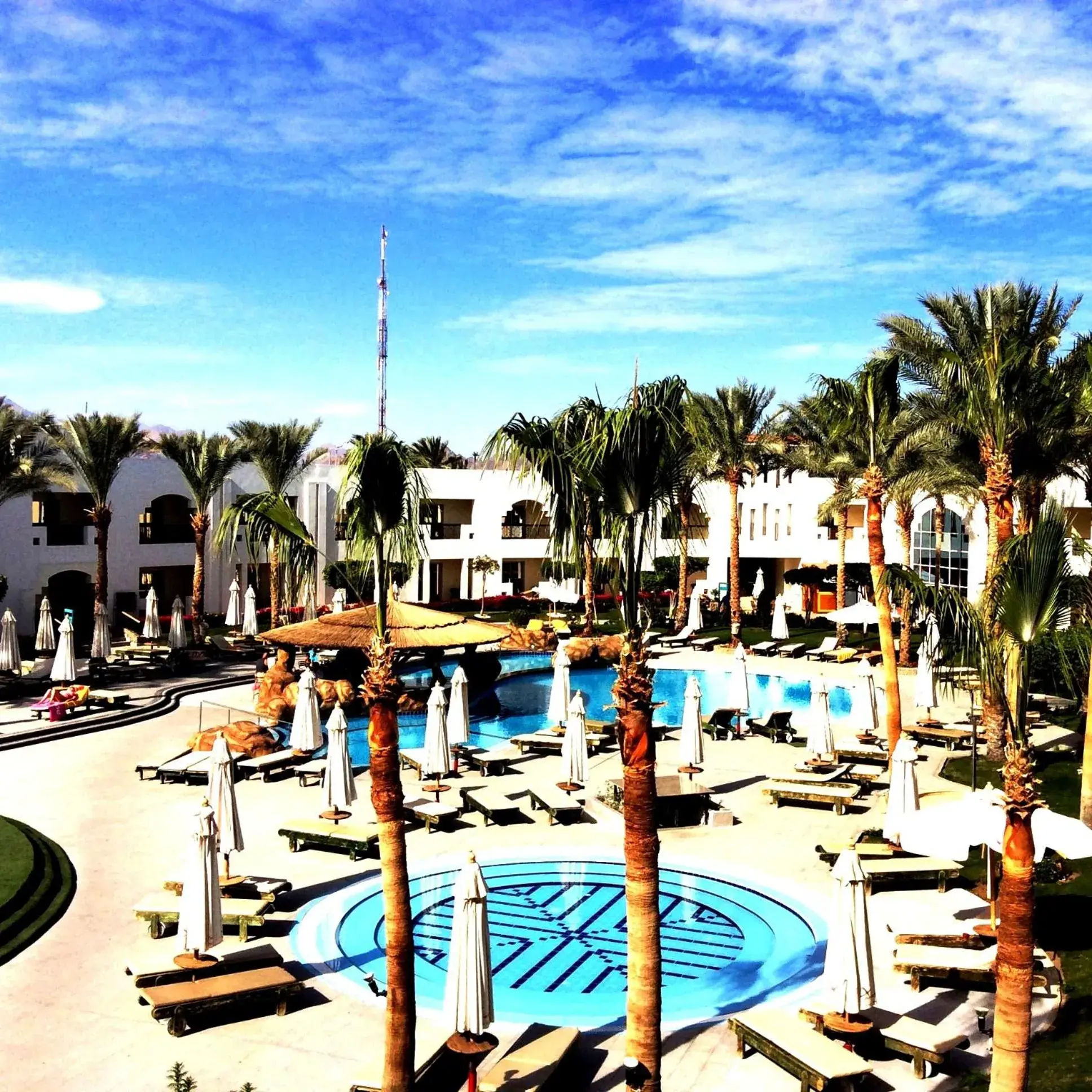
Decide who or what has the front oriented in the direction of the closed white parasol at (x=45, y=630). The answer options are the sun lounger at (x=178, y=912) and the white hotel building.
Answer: the white hotel building

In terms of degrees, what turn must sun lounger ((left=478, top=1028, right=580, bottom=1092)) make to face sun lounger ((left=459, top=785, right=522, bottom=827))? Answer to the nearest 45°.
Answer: approximately 45° to its left

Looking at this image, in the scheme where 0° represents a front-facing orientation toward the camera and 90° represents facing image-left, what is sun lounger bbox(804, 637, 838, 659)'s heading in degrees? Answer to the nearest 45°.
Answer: approximately 45°

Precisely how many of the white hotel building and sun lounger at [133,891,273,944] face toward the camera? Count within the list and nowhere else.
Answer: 1

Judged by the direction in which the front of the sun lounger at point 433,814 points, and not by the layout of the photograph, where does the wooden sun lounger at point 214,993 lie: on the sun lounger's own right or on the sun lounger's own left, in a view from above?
on the sun lounger's own right

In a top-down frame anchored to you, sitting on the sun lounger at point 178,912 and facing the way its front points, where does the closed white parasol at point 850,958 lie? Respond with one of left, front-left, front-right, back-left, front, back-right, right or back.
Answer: front-right

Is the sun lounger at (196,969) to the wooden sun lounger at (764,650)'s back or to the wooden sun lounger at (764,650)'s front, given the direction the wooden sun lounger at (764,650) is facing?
to the front

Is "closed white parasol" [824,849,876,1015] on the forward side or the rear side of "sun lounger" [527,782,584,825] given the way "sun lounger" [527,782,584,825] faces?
on the forward side

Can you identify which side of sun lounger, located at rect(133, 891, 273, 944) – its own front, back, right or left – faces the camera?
right
